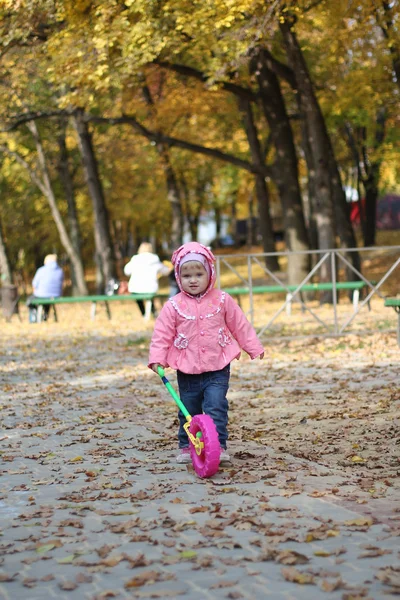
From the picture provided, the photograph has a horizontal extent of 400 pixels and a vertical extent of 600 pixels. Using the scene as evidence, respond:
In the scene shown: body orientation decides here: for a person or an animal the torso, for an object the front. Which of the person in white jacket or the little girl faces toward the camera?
the little girl

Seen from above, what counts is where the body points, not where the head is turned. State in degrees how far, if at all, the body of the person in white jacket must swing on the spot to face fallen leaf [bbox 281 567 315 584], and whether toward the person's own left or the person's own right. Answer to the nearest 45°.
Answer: approximately 180°

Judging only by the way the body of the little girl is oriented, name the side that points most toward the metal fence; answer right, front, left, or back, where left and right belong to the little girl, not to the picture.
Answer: back

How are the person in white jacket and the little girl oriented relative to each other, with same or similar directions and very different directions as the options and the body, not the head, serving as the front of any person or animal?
very different directions

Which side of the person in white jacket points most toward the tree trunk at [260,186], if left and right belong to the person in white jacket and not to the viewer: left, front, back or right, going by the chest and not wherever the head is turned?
front

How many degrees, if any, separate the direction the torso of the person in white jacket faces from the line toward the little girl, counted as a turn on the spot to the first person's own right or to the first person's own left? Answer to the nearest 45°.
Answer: approximately 180°

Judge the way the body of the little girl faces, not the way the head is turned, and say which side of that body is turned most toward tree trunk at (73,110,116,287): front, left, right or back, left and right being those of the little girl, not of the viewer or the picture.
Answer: back

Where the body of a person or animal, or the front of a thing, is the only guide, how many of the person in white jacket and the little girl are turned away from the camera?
1

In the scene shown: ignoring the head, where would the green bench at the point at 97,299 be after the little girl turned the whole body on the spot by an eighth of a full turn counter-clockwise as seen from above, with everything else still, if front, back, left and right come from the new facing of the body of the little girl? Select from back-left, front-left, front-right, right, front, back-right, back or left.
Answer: back-left

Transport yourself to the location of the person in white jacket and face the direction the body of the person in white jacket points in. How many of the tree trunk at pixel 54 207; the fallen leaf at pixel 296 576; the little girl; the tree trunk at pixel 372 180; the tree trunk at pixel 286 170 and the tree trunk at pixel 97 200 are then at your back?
2

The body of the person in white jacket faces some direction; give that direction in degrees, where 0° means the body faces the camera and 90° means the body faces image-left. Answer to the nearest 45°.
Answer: approximately 180°

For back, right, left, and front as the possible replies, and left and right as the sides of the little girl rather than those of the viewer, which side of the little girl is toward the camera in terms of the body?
front
